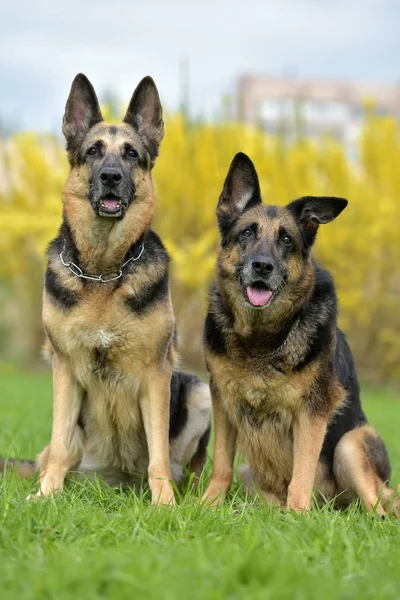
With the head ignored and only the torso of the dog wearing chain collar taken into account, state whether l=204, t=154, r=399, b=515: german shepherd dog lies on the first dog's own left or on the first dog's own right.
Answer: on the first dog's own left

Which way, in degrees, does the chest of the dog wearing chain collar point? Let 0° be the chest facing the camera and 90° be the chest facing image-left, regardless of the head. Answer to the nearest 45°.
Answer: approximately 0°
